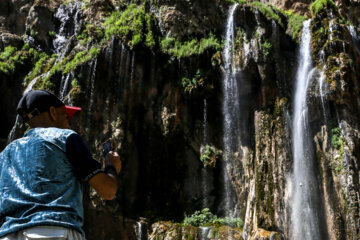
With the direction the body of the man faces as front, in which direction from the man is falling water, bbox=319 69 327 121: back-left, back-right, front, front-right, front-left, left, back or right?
front

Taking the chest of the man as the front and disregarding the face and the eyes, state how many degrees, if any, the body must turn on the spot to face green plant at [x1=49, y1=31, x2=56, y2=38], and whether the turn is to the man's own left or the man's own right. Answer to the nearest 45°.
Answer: approximately 45° to the man's own left

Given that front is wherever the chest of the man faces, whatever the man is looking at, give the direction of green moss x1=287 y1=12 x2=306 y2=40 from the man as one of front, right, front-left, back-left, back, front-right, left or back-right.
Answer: front

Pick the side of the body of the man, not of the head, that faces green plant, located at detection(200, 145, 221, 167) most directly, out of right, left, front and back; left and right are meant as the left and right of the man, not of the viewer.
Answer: front

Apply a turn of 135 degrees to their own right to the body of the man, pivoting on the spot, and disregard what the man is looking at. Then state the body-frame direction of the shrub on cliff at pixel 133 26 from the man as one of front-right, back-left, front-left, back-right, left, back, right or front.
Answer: back

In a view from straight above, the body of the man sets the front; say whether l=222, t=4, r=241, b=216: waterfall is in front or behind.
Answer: in front

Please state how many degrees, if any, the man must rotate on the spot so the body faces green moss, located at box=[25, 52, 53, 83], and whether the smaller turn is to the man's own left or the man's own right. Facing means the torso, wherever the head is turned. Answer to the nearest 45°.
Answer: approximately 45° to the man's own left

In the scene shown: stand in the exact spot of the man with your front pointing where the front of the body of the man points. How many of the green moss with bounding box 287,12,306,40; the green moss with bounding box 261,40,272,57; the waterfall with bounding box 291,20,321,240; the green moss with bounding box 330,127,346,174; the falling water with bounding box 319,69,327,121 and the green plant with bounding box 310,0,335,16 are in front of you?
6

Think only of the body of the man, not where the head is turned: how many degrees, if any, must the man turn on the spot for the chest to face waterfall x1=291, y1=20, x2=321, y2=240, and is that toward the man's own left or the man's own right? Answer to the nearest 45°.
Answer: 0° — they already face it

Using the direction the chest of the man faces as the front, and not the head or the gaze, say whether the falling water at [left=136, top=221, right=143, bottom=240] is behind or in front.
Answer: in front

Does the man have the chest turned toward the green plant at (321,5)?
yes

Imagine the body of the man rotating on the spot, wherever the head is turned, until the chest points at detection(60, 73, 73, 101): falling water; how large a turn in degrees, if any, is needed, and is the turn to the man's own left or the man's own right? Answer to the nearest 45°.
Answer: approximately 45° to the man's own left

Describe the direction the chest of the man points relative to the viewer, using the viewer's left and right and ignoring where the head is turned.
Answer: facing away from the viewer and to the right of the viewer

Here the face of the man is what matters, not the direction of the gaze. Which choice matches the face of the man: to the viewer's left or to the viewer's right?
to the viewer's right

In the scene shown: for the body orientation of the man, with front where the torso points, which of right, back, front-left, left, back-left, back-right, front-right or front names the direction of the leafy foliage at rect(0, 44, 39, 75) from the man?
front-left
